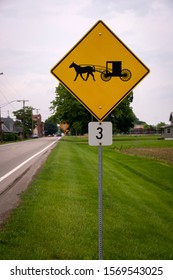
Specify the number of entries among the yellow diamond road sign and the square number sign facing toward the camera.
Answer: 2

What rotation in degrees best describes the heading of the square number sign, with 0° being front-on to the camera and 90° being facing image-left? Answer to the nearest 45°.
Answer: approximately 0°

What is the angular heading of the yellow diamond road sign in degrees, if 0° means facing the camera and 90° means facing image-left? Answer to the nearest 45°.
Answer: approximately 0°
